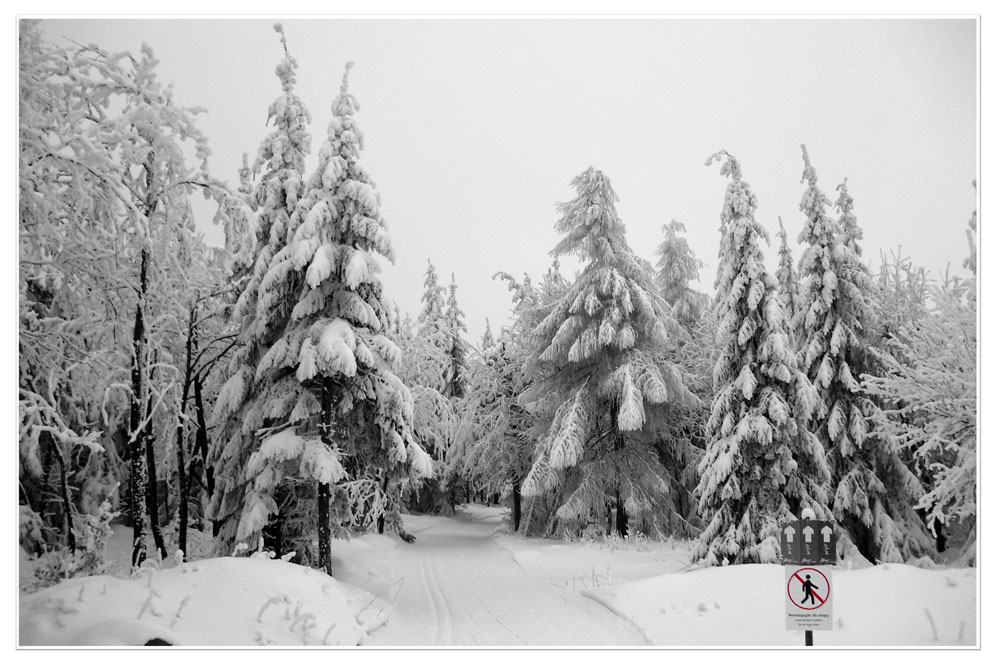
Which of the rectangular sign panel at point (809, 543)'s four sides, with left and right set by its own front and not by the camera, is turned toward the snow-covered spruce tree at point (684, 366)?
back

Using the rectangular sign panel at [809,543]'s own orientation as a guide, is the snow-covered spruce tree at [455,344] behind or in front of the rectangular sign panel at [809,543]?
behind

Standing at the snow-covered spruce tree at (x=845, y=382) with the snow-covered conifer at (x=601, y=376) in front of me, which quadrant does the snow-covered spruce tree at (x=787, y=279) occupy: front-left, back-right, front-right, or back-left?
front-right

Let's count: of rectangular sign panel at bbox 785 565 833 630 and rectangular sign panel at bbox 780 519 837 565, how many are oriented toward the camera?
2

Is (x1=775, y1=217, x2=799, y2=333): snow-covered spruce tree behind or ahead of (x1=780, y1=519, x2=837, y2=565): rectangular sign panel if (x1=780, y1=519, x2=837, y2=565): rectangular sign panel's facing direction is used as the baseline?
behind

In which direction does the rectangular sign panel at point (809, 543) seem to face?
toward the camera

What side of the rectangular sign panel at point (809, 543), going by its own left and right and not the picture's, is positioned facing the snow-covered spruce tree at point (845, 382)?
back

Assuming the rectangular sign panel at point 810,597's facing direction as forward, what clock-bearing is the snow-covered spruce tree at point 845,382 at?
The snow-covered spruce tree is roughly at 6 o'clock from the rectangular sign panel.
